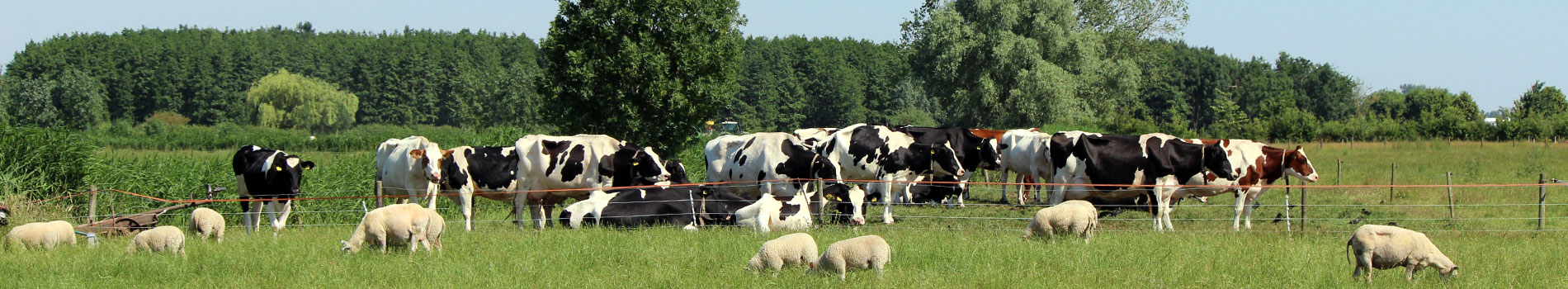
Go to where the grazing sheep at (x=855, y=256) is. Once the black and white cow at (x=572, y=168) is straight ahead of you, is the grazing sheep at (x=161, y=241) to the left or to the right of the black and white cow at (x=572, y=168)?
left

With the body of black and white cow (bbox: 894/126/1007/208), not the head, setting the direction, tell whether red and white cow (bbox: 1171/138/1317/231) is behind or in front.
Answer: in front

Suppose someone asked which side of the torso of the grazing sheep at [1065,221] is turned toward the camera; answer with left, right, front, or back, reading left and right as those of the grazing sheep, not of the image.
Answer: left

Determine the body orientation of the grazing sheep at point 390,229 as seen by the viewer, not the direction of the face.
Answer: to the viewer's left

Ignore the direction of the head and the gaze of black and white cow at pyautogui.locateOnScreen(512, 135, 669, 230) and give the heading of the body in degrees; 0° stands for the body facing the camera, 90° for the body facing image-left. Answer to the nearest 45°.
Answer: approximately 270°

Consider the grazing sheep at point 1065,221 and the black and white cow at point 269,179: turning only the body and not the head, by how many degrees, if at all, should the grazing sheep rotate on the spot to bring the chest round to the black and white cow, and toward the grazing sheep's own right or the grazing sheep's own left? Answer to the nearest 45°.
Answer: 0° — it already faces it

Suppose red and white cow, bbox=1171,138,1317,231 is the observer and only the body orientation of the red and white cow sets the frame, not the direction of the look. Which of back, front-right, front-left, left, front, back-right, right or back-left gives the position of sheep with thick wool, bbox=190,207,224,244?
back-right

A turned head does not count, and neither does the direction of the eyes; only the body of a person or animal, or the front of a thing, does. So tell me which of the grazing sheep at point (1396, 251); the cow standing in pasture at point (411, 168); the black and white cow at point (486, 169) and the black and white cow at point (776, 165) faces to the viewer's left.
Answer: the black and white cow at point (486, 169)

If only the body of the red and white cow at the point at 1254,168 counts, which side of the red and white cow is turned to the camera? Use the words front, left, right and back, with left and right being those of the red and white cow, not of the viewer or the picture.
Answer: right

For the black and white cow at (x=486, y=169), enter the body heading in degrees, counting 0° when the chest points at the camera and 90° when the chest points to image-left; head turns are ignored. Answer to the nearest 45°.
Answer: approximately 90°

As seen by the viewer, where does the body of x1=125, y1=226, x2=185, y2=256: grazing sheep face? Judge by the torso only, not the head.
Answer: to the viewer's left
